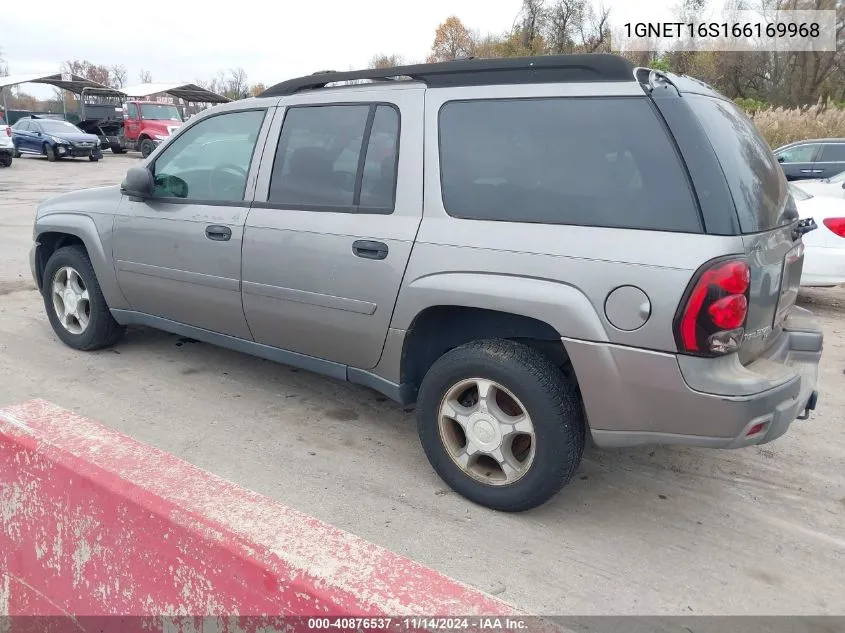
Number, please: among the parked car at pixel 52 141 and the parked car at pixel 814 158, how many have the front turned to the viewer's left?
1

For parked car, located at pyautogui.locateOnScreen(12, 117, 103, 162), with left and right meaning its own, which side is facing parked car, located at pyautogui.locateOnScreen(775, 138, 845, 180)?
front

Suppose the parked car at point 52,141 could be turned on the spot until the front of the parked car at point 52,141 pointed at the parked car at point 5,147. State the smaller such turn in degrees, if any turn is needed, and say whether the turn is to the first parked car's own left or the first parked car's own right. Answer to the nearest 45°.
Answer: approximately 90° to the first parked car's own right

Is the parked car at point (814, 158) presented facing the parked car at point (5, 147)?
yes

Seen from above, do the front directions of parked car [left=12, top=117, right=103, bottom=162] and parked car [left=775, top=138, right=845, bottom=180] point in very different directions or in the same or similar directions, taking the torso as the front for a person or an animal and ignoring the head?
very different directions

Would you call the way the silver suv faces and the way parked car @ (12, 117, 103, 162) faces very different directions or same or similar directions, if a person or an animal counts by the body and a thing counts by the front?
very different directions

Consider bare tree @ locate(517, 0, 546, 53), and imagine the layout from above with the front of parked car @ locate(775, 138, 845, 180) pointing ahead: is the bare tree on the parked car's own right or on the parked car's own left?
on the parked car's own right

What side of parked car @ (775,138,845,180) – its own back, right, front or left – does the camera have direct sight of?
left

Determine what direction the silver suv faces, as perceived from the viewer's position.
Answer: facing away from the viewer and to the left of the viewer

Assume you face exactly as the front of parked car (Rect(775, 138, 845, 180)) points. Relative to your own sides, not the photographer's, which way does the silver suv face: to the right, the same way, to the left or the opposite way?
the same way

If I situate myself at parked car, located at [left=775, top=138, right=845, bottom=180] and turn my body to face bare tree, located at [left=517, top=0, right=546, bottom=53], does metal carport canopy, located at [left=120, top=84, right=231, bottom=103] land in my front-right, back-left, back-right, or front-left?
front-left

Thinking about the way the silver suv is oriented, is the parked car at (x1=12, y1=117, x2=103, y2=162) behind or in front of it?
in front

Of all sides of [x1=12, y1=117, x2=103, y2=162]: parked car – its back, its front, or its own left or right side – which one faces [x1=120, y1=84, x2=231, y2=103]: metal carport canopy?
left

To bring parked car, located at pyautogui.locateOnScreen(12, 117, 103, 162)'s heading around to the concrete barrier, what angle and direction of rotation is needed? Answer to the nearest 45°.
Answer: approximately 45° to its right

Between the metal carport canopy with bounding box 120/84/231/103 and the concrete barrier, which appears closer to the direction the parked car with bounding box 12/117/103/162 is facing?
the concrete barrier

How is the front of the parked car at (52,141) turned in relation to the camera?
facing the viewer and to the right of the viewer
